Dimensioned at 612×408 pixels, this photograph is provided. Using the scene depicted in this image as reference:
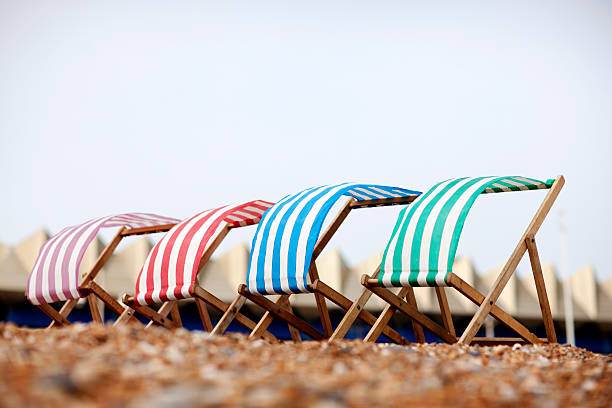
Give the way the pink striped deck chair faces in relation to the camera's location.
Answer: facing the viewer and to the left of the viewer

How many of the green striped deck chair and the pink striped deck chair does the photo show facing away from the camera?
0

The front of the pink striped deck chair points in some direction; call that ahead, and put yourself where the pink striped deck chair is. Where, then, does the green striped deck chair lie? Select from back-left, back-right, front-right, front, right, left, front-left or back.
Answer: left

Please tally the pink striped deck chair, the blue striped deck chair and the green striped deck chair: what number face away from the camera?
0

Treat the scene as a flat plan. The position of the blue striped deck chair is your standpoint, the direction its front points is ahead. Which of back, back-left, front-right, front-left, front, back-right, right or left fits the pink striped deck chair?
right

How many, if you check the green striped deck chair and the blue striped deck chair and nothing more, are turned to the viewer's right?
0

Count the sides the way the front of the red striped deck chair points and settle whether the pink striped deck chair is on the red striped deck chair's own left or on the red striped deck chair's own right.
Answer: on the red striped deck chair's own right

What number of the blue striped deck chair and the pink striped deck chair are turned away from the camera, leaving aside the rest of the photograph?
0

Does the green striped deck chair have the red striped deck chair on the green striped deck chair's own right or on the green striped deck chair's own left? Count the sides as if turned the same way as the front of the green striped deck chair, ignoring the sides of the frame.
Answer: on the green striped deck chair's own right
